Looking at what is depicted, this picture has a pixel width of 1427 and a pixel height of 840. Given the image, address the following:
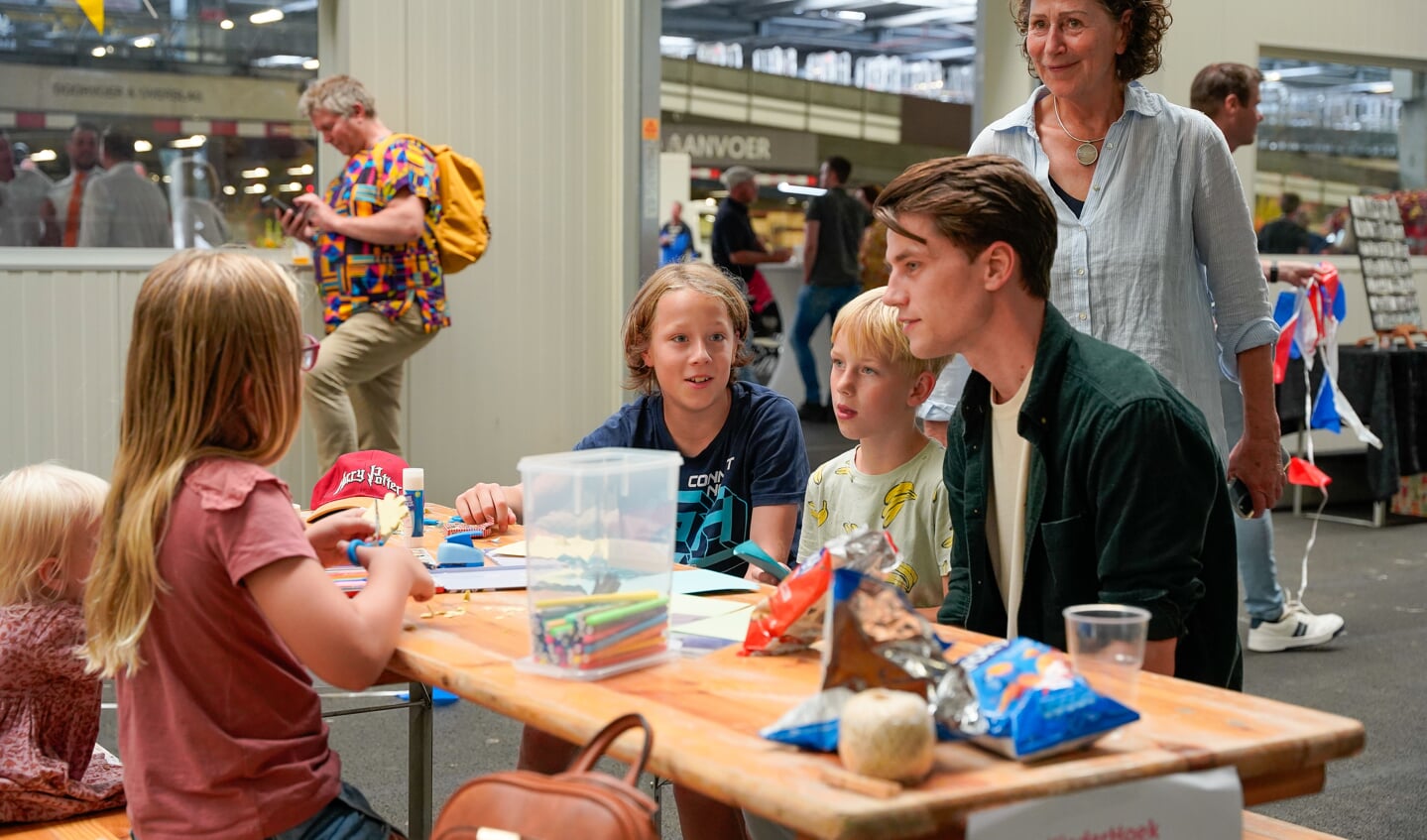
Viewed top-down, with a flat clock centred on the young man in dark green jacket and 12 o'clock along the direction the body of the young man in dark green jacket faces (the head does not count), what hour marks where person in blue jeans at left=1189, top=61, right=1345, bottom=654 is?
The person in blue jeans is roughly at 5 o'clock from the young man in dark green jacket.

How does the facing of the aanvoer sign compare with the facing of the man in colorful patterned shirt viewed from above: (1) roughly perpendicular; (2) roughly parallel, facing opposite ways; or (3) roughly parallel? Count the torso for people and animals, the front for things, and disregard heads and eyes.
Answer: roughly perpendicular

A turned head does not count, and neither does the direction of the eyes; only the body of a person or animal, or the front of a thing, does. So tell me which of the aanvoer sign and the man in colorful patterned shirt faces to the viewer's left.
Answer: the man in colorful patterned shirt

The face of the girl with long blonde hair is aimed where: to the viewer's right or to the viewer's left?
to the viewer's right

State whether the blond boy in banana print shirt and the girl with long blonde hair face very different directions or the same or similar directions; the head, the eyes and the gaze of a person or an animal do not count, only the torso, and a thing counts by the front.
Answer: very different directions

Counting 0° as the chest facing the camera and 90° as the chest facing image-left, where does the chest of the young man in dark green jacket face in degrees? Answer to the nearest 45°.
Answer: approximately 45°

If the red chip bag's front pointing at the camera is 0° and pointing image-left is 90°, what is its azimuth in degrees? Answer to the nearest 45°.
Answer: approximately 45°

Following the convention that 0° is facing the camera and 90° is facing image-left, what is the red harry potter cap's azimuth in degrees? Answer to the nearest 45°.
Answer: approximately 45°

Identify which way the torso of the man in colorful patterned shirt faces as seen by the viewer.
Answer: to the viewer's left
